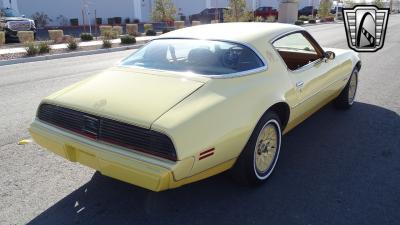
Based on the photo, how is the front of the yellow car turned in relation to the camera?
facing away from the viewer and to the right of the viewer

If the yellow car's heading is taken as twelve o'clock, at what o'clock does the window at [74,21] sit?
The window is roughly at 10 o'clock from the yellow car.

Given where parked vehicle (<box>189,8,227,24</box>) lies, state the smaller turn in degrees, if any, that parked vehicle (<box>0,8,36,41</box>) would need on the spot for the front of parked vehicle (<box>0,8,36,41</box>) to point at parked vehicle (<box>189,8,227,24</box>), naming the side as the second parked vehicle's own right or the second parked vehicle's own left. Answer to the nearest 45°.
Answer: approximately 90° to the second parked vehicle's own left

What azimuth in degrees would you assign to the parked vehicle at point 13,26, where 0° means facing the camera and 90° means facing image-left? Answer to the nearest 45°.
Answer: approximately 315°

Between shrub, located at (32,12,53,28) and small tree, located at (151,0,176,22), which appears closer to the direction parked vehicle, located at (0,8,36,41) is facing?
the small tree

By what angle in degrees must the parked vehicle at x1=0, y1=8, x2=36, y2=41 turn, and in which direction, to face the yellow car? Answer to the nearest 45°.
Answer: approximately 45° to its right

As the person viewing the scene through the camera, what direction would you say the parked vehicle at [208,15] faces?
facing to the left of the viewer

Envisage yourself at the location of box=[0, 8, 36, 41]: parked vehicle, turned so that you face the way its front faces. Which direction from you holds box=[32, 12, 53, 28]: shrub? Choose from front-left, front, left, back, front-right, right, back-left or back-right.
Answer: back-left
